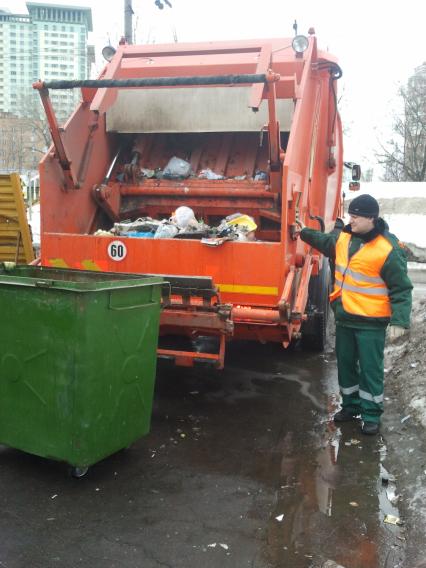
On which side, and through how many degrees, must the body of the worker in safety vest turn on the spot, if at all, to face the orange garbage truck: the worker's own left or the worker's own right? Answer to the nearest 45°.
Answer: approximately 90° to the worker's own right

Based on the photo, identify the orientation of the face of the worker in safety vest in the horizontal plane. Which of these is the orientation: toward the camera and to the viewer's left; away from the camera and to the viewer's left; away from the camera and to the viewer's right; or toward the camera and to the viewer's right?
toward the camera and to the viewer's left

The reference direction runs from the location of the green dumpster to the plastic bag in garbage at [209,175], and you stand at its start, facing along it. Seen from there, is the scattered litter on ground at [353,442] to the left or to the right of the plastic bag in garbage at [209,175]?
right

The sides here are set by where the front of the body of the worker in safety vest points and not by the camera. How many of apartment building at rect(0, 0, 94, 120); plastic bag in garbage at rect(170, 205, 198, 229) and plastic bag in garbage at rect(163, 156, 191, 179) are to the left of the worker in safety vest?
0

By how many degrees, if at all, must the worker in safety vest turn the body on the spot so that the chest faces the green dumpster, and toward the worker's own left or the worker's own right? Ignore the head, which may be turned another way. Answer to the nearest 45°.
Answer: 0° — they already face it

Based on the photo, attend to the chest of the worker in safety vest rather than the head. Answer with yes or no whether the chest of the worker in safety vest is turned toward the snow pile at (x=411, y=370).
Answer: no

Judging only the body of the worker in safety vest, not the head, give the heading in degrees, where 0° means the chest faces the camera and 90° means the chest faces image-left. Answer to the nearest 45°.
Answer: approximately 45°

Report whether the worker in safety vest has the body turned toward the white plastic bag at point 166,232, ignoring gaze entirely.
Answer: no

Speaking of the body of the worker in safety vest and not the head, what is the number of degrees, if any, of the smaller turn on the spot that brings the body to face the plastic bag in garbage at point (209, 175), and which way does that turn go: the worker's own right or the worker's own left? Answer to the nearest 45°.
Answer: approximately 90° to the worker's own right

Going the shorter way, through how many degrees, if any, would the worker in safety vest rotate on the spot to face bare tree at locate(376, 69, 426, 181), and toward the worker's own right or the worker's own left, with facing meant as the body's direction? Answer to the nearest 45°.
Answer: approximately 135° to the worker's own right

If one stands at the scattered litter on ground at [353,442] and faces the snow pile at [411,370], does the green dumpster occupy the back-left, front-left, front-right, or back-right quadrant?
back-left

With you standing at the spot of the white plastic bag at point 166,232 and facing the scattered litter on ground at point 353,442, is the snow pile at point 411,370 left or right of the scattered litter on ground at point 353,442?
left

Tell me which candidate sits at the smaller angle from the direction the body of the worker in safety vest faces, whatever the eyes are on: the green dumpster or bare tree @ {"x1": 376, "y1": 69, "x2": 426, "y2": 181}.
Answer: the green dumpster

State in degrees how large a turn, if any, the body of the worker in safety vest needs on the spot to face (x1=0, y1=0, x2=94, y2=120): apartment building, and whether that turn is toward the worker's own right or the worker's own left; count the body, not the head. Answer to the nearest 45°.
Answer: approximately 90° to the worker's own right

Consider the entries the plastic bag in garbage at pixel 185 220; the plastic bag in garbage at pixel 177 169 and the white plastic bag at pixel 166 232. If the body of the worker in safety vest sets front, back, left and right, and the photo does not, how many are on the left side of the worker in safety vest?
0
